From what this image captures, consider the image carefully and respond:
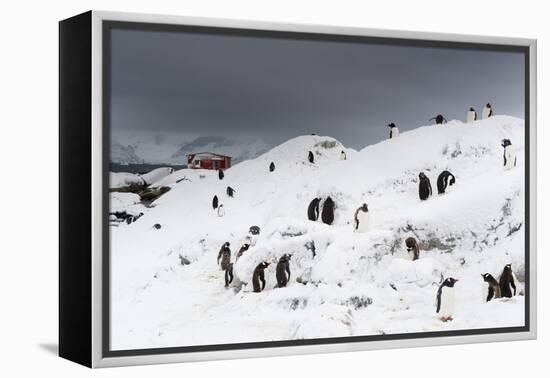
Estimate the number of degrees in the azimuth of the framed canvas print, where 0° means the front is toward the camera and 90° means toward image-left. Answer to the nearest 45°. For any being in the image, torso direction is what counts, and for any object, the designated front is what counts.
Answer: approximately 315°
